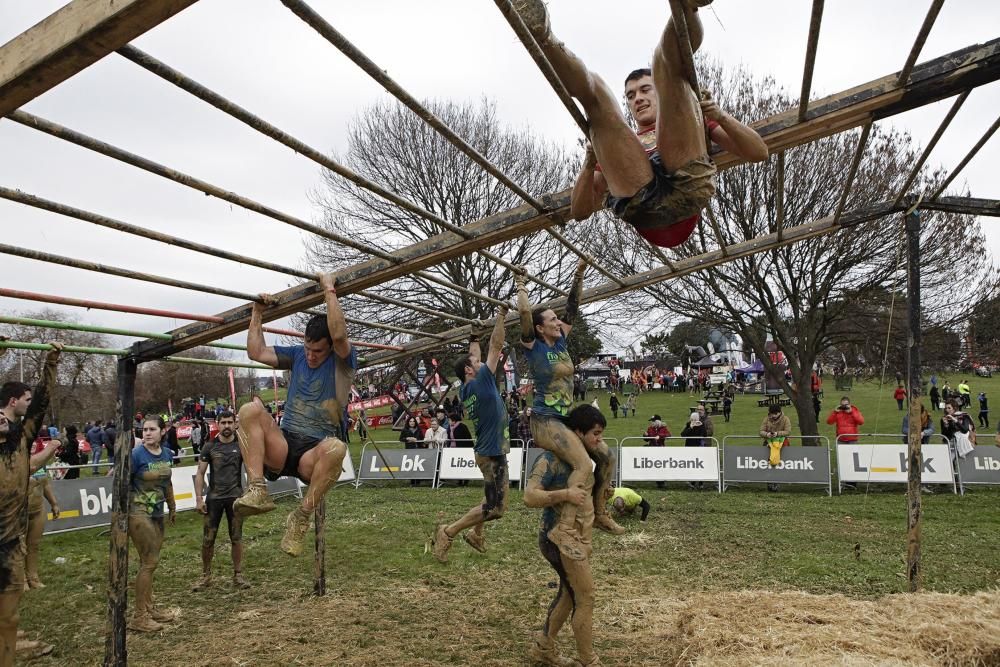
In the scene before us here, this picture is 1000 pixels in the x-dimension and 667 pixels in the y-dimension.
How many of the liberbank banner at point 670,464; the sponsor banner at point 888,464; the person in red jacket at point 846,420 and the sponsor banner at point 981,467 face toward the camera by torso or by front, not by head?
4

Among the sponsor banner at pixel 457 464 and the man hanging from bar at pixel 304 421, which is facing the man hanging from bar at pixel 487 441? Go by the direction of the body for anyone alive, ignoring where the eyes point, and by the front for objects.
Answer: the sponsor banner

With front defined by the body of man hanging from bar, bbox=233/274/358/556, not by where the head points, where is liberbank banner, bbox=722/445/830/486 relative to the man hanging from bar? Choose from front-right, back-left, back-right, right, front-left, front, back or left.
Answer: back

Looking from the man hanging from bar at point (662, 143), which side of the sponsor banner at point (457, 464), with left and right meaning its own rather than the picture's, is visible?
front

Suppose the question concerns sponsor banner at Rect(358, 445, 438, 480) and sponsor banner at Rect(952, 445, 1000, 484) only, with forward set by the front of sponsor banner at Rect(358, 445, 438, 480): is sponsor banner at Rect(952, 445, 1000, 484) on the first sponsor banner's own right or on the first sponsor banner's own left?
on the first sponsor banner's own left

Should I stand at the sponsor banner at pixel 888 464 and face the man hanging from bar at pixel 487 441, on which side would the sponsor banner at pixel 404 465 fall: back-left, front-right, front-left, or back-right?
front-right

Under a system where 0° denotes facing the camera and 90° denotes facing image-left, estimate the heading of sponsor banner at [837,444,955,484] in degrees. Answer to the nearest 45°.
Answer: approximately 0°

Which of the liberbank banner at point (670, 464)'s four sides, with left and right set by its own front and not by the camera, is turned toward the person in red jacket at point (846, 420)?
left

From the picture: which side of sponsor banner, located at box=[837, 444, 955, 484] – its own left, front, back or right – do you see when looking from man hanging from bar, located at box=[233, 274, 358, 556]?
front

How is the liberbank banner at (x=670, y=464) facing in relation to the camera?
toward the camera

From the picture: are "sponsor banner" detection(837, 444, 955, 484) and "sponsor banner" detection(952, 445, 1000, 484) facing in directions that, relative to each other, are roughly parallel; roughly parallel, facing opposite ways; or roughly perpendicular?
roughly parallel

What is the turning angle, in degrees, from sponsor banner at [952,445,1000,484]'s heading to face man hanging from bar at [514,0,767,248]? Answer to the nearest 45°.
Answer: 0° — it already faces them

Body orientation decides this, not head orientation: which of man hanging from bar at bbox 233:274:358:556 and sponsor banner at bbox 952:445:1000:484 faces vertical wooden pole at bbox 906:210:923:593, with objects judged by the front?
the sponsor banner

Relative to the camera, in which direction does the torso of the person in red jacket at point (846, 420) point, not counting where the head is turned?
toward the camera

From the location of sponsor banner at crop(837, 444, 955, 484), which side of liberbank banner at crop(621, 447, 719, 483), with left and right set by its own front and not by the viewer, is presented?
left

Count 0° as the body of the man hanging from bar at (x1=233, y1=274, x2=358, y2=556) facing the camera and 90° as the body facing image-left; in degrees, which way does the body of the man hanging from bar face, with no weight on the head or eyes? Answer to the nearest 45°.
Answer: approximately 45°

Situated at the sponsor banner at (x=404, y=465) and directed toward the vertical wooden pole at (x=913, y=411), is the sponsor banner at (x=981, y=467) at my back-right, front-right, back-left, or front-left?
front-left
